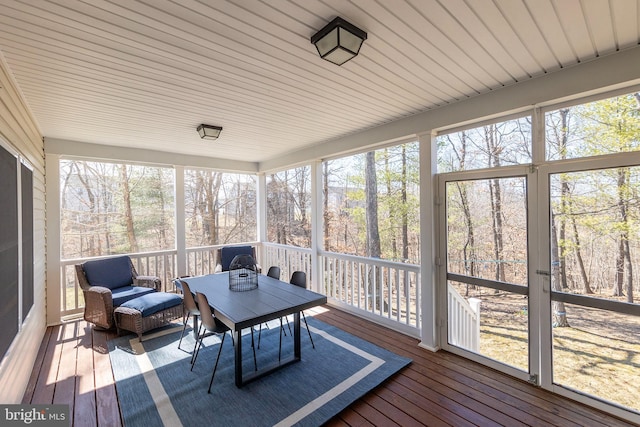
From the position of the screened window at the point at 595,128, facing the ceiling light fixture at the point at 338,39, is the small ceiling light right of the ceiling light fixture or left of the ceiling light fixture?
right

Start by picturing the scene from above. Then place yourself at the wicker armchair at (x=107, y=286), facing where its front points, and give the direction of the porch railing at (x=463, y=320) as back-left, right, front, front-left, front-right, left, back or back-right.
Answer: front

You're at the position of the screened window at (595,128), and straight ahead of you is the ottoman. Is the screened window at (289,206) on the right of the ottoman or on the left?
right

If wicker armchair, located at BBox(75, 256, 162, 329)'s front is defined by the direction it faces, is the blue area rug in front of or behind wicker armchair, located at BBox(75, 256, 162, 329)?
in front

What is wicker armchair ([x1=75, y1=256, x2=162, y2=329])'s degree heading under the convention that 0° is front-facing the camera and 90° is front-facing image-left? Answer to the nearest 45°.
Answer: approximately 315°

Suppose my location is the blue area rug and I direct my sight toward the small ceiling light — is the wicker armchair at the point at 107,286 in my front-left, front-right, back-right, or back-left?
front-left

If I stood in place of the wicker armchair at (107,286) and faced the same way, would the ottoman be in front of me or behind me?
in front

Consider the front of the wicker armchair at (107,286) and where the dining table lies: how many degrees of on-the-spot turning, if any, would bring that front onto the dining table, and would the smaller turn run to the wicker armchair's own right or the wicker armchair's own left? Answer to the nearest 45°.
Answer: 0° — it already faces it

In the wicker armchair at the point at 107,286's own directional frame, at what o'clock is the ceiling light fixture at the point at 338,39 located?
The ceiling light fixture is roughly at 1 o'clock from the wicker armchair.

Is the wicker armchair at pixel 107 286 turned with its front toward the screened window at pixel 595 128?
yes
